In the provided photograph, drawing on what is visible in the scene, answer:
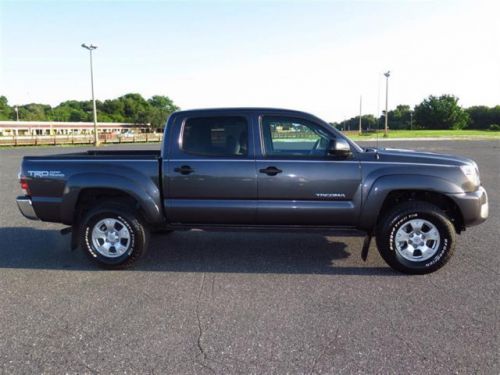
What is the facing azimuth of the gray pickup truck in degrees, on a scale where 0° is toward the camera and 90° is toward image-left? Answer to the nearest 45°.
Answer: approximately 270°
